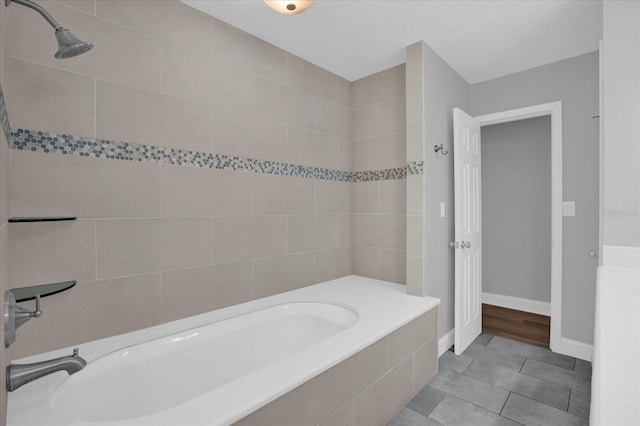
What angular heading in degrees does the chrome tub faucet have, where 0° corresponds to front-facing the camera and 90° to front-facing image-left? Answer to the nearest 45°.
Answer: approximately 270°

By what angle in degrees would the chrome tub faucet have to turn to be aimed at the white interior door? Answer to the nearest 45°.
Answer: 0° — it already faces it

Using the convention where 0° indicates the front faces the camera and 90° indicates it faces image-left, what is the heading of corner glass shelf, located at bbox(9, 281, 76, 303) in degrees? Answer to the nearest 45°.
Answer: approximately 315°
